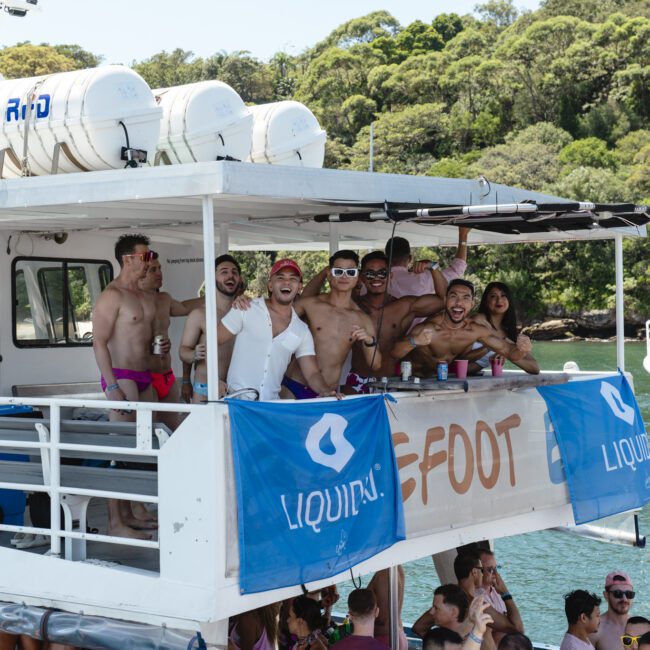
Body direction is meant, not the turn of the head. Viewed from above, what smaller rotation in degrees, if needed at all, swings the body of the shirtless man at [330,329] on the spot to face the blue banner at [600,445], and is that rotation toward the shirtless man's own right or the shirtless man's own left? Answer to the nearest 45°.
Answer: approximately 135° to the shirtless man's own left

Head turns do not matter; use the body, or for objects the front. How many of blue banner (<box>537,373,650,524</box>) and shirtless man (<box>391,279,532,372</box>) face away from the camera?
0

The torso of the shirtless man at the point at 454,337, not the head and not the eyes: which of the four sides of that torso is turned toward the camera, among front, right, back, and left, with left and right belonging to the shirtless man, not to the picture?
front

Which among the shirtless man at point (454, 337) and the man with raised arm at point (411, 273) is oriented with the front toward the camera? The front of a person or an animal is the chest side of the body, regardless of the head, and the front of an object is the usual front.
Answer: the shirtless man

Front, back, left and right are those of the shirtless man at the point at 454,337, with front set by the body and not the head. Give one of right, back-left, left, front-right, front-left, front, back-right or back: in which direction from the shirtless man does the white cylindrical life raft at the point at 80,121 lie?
right

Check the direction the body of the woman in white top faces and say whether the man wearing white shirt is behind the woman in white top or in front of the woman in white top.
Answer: in front

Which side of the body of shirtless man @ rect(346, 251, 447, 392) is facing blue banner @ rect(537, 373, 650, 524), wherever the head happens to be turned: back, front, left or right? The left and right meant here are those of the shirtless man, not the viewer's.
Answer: left

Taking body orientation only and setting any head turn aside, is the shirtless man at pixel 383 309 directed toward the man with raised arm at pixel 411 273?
no

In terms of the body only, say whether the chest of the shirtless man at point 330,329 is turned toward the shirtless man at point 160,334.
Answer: no

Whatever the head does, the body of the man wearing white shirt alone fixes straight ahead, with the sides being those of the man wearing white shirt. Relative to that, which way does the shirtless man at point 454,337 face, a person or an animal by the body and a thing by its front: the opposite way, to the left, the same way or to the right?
the same way

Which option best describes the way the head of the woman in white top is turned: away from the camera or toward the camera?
toward the camera

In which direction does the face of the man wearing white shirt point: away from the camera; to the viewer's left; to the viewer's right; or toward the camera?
toward the camera

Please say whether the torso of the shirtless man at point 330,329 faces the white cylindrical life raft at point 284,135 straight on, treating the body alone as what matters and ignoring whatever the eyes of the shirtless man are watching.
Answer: no

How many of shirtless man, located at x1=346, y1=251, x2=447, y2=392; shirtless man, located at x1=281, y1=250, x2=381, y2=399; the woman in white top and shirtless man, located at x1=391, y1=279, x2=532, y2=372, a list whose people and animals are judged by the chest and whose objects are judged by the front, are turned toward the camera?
4

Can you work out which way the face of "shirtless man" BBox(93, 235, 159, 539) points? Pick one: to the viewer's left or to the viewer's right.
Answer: to the viewer's right

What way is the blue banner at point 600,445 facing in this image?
toward the camera
